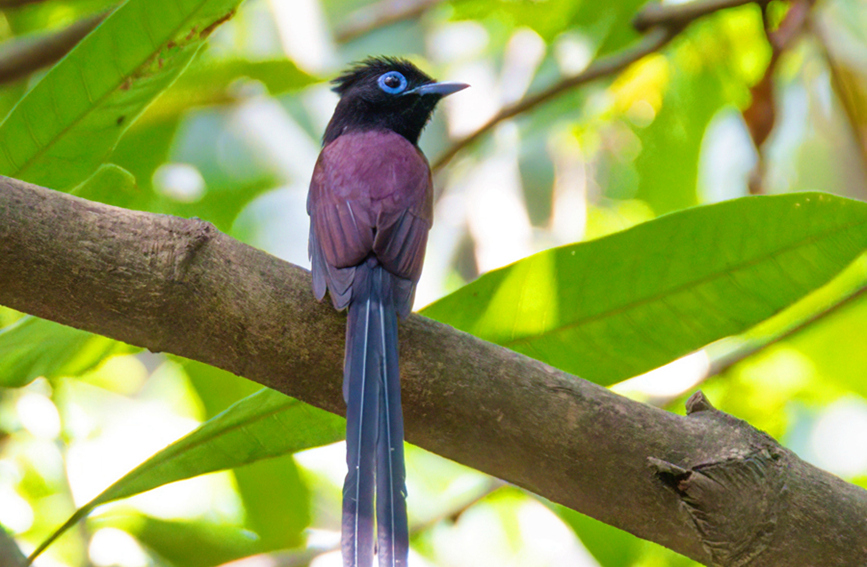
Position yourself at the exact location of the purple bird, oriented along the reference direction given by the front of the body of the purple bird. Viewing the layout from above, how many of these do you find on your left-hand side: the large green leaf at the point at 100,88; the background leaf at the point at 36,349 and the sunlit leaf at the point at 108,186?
3

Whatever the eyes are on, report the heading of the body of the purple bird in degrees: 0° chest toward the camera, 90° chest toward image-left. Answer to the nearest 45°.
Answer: approximately 180°

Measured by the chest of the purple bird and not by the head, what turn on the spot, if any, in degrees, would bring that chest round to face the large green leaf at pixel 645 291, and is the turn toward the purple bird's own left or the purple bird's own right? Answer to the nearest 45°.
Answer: approximately 90° to the purple bird's own right

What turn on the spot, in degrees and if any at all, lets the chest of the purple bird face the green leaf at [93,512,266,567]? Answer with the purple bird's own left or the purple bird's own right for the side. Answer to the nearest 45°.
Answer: approximately 45° to the purple bird's own left

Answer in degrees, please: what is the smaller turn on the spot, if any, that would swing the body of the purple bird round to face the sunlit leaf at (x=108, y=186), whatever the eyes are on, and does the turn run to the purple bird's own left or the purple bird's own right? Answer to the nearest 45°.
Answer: approximately 90° to the purple bird's own left

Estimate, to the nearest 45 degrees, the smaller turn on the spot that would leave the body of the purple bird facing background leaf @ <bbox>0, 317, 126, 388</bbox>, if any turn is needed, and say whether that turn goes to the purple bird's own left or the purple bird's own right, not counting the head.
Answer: approximately 90° to the purple bird's own left

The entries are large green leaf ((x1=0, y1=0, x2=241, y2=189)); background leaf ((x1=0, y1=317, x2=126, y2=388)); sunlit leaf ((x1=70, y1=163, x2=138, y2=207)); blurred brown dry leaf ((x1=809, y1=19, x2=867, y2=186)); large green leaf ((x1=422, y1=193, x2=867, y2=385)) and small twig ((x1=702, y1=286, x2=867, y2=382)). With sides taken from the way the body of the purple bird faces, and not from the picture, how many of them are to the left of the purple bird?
3

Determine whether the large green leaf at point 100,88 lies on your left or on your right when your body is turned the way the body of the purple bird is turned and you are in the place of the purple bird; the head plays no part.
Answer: on your left

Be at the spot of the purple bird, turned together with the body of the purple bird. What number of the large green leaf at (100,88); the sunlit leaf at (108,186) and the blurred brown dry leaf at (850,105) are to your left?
2
